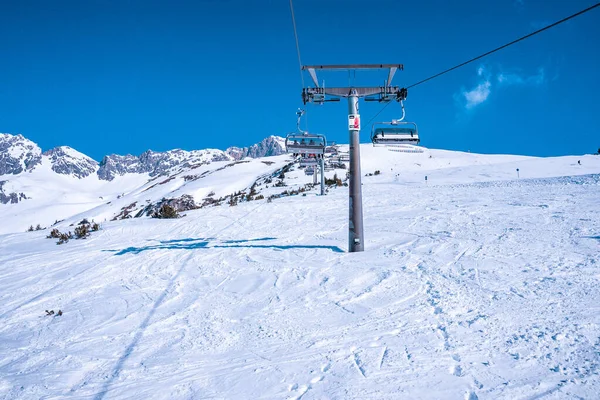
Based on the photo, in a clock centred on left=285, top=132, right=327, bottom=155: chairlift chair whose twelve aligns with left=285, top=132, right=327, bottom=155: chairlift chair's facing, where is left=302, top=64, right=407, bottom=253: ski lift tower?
The ski lift tower is roughly at 5 o'clock from the chairlift chair.

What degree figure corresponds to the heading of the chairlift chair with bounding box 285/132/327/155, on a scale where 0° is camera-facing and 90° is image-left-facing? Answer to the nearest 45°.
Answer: approximately 180°
